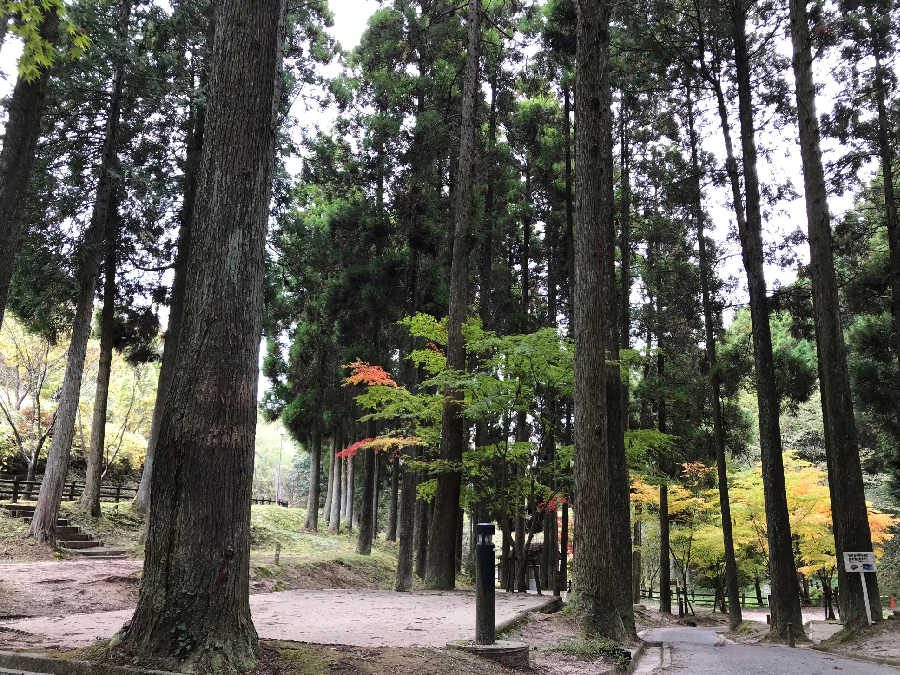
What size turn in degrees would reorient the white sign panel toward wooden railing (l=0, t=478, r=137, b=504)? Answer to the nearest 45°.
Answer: approximately 90° to its right

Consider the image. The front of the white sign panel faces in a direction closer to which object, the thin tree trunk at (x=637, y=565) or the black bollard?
the black bollard

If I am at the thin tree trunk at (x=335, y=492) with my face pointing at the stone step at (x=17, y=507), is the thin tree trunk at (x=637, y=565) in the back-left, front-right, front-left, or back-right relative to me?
back-left

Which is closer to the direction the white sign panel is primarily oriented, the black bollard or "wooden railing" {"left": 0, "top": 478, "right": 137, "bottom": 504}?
the black bollard

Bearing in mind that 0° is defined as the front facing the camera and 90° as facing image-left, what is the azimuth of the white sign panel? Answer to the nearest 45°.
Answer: approximately 0°

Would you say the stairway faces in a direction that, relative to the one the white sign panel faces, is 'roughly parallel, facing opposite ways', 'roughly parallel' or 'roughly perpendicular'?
roughly perpendicular

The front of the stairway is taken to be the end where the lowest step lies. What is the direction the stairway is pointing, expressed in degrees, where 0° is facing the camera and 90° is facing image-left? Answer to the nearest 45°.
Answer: approximately 315°

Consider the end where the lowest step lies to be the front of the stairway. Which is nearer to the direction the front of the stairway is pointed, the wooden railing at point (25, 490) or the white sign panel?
the white sign panel

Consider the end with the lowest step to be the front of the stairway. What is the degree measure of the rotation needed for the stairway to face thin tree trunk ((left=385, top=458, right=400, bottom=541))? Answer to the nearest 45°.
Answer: approximately 90° to its left
